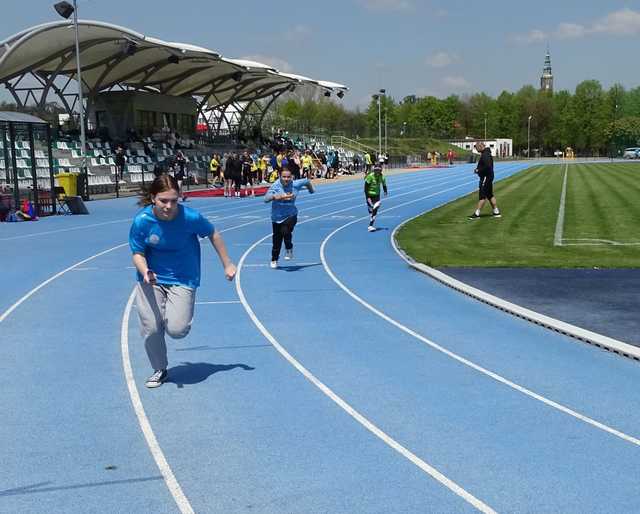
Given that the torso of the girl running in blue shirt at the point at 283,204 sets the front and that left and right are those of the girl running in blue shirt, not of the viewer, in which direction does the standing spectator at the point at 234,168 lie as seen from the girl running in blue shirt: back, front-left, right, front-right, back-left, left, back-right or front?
back

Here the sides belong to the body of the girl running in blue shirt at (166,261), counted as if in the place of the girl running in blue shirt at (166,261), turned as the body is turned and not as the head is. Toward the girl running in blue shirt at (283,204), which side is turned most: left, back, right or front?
back

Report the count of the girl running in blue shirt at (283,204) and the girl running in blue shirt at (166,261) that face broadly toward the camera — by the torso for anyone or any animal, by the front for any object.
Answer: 2

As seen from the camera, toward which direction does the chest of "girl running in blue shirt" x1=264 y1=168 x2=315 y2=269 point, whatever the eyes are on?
toward the camera

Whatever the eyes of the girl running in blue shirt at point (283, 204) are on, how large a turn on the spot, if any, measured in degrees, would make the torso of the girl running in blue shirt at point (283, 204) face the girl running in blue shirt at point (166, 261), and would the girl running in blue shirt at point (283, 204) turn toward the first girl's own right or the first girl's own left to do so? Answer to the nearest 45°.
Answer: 0° — they already face them

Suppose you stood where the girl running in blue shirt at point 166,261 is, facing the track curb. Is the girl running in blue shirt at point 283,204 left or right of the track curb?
left

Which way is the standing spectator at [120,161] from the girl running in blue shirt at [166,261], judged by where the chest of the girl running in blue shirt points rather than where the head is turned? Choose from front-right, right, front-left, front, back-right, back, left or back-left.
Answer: back

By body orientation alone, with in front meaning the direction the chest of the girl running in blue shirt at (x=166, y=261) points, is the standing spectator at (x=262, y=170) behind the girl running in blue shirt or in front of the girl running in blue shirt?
behind

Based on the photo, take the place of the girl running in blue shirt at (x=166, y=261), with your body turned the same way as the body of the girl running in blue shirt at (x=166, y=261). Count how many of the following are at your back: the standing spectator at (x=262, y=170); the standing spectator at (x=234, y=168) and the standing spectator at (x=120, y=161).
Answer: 3

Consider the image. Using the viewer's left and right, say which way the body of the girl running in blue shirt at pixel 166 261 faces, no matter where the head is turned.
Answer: facing the viewer

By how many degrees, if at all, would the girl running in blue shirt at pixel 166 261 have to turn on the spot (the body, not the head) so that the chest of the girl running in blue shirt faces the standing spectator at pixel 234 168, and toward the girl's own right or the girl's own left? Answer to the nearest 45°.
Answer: approximately 180°
